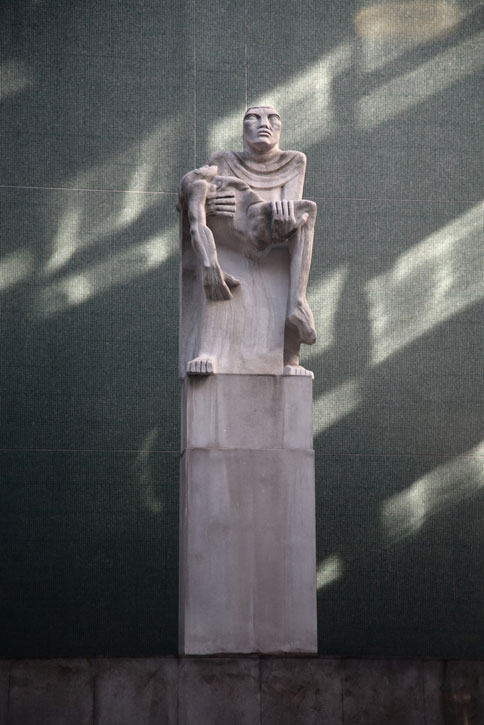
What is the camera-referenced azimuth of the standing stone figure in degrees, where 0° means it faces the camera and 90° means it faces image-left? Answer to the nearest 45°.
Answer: approximately 0°
